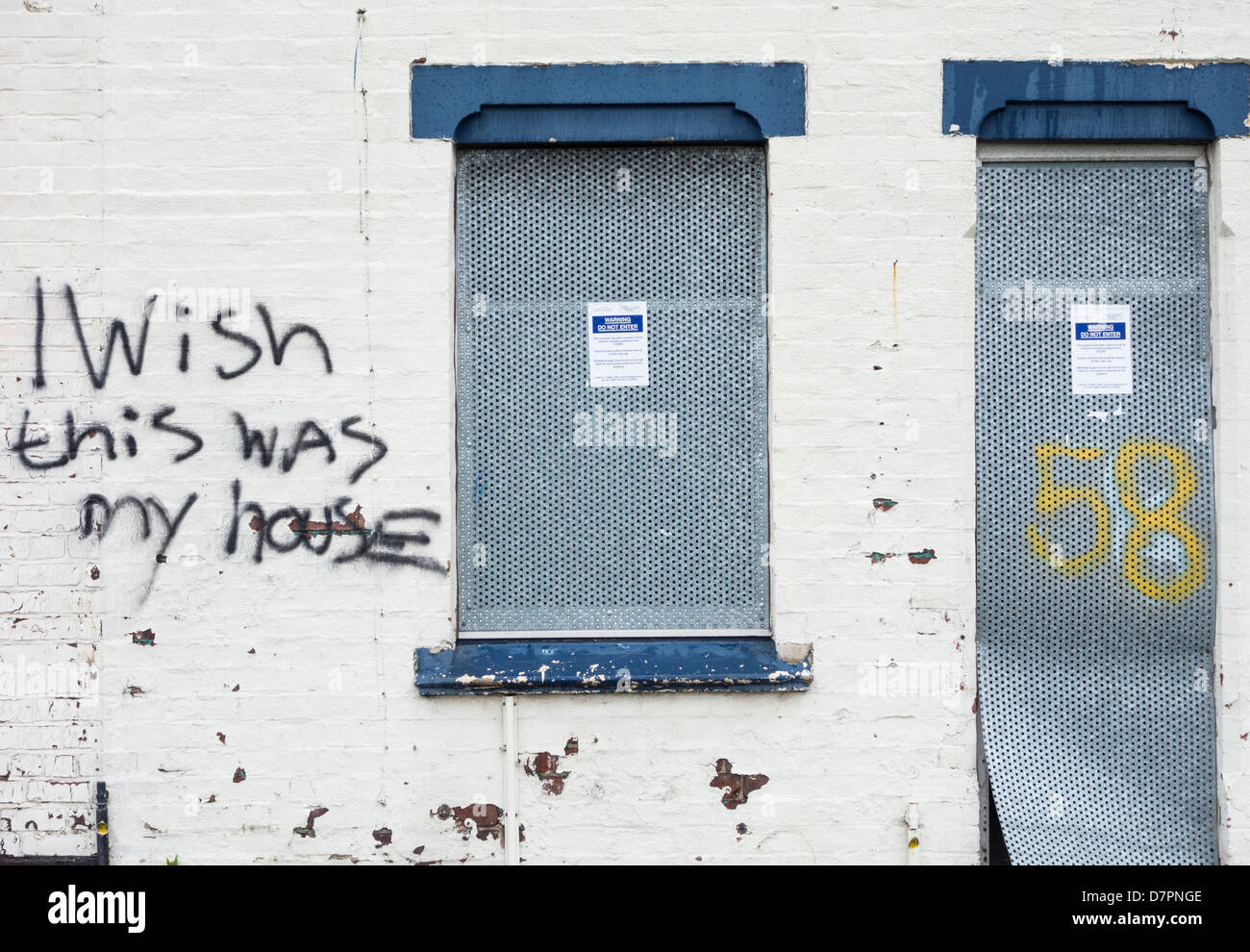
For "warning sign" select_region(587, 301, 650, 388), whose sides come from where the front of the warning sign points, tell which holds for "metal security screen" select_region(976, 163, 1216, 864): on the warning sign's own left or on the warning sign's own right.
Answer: on the warning sign's own left

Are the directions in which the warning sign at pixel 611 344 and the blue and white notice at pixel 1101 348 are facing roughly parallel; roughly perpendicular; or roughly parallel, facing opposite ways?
roughly parallel

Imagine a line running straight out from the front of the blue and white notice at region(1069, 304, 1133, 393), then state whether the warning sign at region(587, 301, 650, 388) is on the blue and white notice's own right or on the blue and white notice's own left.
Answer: on the blue and white notice's own right

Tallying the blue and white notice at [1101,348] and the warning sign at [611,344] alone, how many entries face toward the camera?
2

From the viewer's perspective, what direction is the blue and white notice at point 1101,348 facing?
toward the camera

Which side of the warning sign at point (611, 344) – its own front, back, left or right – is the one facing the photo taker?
front

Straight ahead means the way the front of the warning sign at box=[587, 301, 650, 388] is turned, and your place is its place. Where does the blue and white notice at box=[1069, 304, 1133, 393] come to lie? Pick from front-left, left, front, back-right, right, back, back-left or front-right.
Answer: left

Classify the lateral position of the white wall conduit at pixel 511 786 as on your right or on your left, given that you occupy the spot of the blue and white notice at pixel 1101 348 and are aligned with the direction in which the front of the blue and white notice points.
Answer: on your right
